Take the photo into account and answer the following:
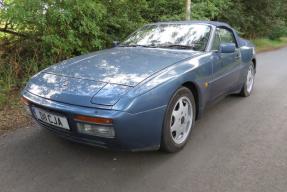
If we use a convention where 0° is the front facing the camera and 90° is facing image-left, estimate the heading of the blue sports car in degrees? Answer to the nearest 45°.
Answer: approximately 45°

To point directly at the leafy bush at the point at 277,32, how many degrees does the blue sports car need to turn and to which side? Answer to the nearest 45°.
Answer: approximately 180°
